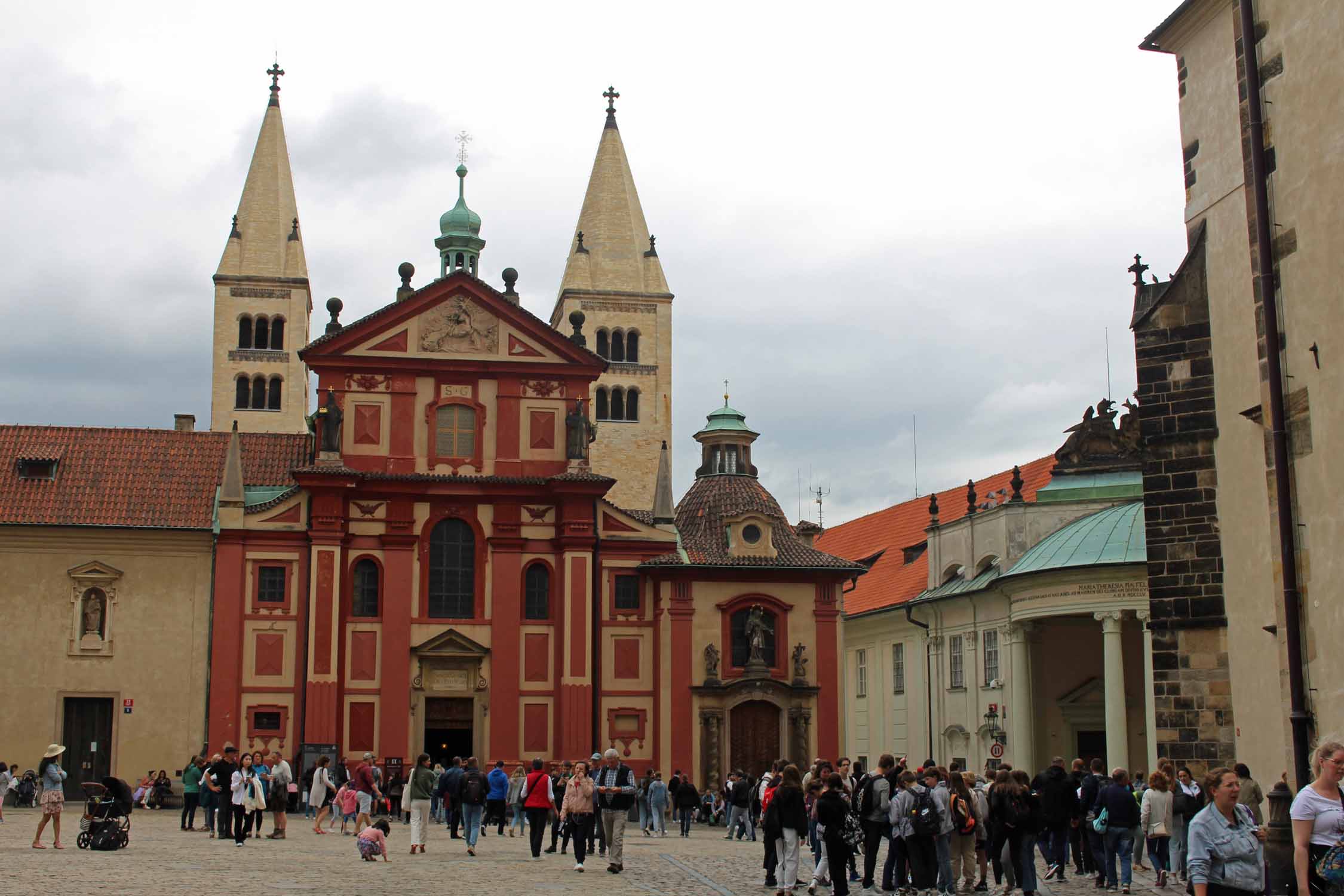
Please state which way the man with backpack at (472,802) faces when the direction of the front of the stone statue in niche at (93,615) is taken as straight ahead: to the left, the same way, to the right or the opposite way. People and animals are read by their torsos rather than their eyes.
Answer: the opposite way

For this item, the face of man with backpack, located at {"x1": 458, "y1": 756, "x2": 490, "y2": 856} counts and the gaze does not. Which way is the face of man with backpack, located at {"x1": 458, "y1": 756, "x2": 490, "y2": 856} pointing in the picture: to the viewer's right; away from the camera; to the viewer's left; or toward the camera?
away from the camera

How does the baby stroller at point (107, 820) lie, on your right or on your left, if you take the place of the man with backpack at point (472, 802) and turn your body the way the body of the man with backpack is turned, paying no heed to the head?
on your left

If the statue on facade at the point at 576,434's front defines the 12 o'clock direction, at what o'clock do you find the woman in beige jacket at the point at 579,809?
The woman in beige jacket is roughly at 12 o'clock from the statue on facade.

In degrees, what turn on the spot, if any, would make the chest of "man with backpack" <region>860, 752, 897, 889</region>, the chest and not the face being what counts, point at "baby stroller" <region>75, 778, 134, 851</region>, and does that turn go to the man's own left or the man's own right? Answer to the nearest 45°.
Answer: approximately 135° to the man's own left

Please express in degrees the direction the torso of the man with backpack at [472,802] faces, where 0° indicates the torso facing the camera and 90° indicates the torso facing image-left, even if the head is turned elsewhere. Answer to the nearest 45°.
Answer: approximately 180°

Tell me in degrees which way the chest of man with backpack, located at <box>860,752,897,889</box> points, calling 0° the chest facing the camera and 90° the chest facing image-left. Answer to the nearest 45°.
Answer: approximately 225°

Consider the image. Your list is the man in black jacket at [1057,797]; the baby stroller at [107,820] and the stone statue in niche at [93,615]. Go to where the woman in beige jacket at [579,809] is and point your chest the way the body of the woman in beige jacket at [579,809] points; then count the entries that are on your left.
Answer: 1

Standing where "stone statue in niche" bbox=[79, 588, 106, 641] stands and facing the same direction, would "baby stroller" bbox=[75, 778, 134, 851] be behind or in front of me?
in front

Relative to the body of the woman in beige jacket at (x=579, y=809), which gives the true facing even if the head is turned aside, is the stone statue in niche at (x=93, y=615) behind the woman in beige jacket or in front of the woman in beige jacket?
behind

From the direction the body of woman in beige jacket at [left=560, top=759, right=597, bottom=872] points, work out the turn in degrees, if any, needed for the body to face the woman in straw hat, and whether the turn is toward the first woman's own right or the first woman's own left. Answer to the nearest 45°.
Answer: approximately 90° to the first woman's own right
